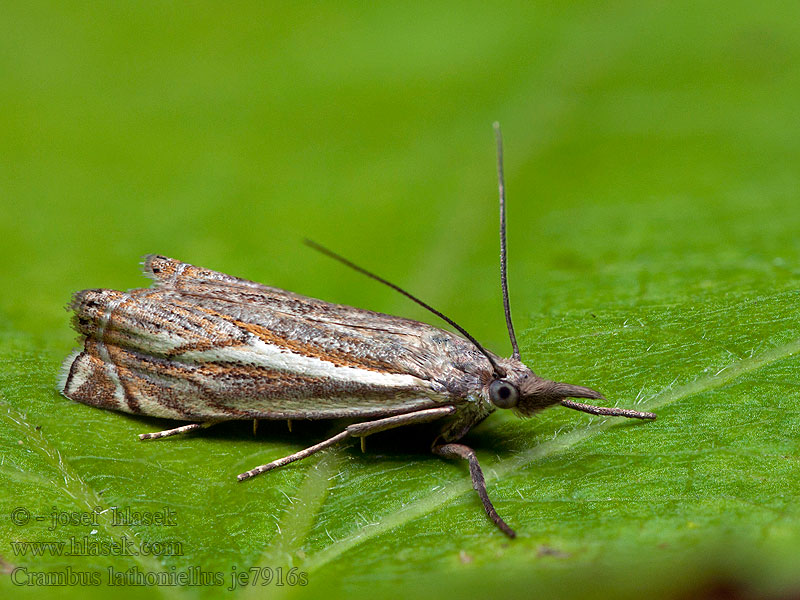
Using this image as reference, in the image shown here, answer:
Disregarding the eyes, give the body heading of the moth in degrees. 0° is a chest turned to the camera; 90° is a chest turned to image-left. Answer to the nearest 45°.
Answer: approximately 270°
